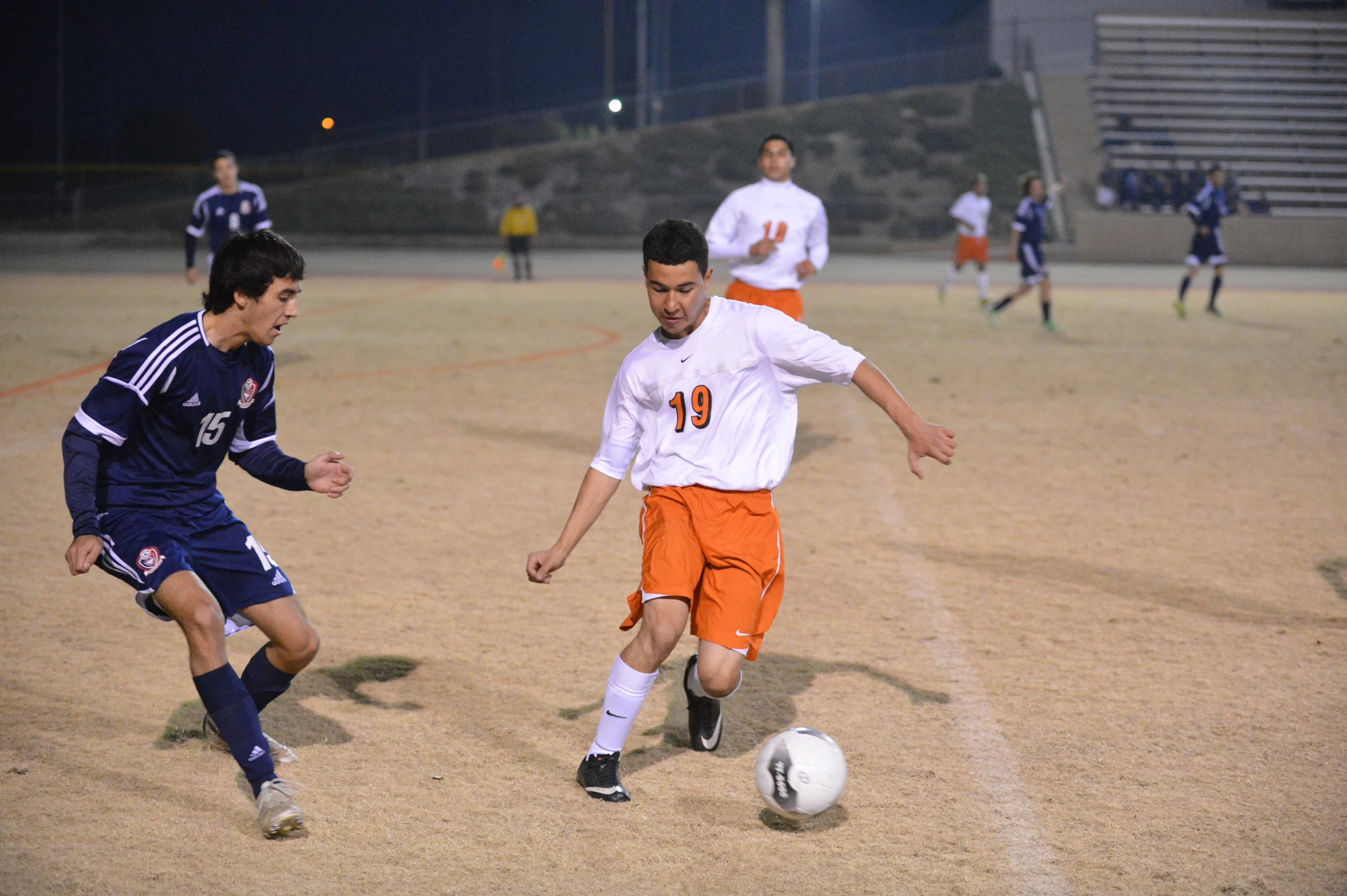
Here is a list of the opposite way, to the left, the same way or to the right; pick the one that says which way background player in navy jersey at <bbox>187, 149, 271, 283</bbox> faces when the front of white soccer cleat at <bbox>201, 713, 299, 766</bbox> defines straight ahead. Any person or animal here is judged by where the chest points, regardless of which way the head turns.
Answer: to the right

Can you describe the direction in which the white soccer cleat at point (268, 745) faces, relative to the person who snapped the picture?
facing to the right of the viewer

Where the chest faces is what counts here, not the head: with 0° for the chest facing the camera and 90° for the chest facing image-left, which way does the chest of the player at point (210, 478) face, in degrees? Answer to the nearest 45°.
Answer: approximately 315°

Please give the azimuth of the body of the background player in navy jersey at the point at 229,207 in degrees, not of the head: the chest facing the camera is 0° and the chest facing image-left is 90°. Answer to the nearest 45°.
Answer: approximately 0°

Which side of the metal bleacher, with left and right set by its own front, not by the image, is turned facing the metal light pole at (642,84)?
right

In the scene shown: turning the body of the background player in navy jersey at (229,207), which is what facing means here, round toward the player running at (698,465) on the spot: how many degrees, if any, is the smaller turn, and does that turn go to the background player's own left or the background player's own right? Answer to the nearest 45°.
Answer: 0° — they already face them

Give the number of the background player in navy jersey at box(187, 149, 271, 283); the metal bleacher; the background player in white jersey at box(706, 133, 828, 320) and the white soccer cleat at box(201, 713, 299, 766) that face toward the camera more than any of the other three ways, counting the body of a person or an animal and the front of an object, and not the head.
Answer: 3

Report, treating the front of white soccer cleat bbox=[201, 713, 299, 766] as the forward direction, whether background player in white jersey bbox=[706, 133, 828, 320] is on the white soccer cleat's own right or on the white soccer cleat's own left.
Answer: on the white soccer cleat's own left

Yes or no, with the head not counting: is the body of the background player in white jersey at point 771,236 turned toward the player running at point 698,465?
yes
